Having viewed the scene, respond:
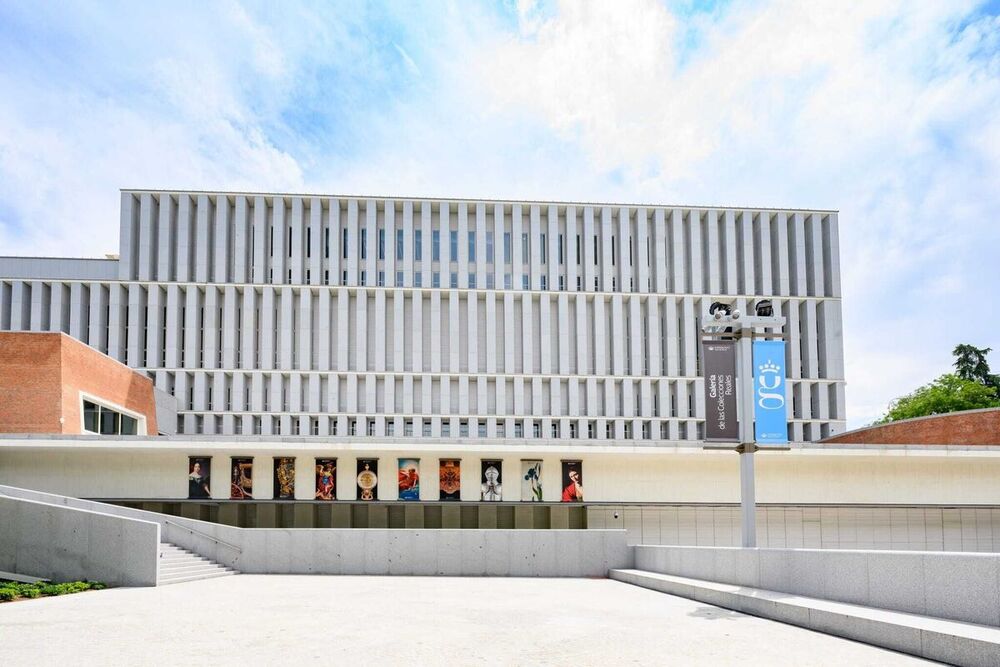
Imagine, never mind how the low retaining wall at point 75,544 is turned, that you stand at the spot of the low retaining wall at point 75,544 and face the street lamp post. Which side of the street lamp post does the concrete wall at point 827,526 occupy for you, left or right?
left

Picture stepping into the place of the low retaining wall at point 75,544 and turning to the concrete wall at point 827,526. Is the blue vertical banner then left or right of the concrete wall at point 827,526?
right

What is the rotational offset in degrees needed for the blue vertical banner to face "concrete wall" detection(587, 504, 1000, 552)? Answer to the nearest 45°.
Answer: approximately 180°

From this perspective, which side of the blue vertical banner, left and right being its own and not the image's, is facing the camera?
front

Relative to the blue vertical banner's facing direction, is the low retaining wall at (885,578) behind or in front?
in front

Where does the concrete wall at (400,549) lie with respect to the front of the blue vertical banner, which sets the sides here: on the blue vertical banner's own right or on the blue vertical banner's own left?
on the blue vertical banner's own right

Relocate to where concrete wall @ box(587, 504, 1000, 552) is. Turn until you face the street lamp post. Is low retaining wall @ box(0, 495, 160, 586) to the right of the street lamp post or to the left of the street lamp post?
right

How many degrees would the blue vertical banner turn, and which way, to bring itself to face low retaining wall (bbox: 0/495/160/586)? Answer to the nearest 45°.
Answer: approximately 90° to its right
